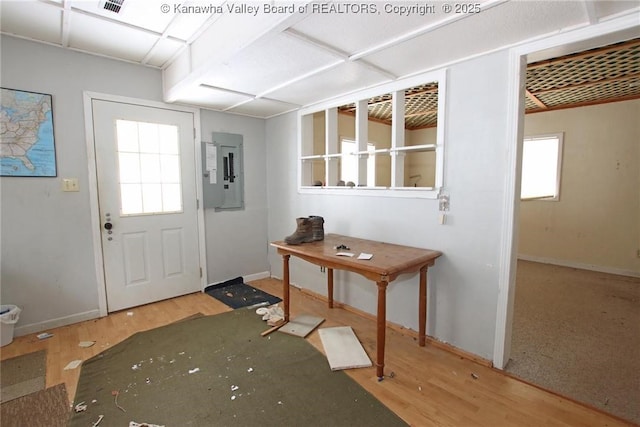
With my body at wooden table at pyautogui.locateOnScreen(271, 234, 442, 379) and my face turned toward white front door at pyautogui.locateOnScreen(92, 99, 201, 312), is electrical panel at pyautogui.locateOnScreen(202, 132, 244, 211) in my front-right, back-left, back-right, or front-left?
front-right

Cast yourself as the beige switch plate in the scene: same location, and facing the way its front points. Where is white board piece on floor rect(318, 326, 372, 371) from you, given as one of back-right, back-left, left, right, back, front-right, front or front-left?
front-left

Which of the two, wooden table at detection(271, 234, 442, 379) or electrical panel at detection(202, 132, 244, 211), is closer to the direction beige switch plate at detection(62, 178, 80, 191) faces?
the wooden table

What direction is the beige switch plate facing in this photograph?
toward the camera

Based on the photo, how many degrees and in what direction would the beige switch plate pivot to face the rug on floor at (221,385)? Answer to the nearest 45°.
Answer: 0° — it already faces it

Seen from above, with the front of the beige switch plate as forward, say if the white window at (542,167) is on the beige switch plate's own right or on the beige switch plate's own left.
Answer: on the beige switch plate's own left

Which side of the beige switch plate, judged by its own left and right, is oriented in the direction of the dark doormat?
left

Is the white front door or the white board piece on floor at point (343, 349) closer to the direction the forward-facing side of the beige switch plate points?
the white board piece on floor

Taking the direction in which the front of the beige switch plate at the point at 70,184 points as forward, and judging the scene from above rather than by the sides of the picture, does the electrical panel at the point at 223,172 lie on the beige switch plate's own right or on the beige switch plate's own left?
on the beige switch plate's own left

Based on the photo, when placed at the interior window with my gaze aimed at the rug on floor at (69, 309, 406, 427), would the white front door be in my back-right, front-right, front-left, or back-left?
front-right

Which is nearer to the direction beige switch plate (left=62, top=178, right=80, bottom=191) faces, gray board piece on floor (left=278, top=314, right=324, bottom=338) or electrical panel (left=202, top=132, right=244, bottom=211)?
the gray board piece on floor

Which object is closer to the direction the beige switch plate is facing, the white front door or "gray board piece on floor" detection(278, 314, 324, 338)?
the gray board piece on floor
